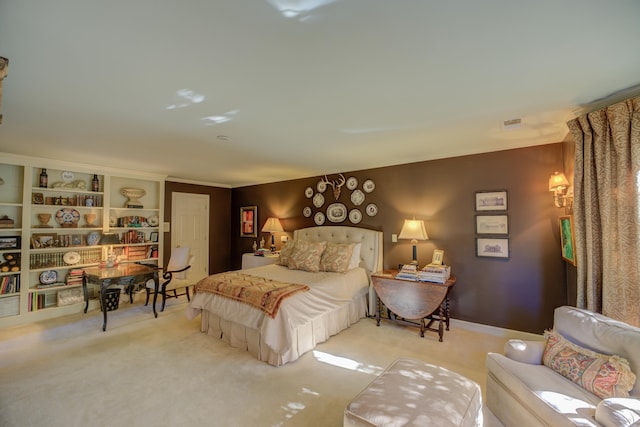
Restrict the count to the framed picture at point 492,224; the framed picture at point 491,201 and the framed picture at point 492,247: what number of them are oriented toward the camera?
3

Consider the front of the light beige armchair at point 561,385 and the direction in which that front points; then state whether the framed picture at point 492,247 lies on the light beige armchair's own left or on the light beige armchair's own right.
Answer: on the light beige armchair's own right

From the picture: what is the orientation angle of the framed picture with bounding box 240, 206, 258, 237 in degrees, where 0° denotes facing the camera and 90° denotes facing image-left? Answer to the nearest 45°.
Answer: approximately 45°

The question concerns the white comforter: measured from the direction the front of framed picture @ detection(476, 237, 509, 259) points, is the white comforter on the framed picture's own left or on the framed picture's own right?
on the framed picture's own right

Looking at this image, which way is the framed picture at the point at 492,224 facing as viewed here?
toward the camera

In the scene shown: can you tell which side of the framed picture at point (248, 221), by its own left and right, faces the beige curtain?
left

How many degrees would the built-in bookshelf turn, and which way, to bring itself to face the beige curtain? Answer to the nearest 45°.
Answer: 0° — it already faces it

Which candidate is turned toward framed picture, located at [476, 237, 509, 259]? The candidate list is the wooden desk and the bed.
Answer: the wooden desk

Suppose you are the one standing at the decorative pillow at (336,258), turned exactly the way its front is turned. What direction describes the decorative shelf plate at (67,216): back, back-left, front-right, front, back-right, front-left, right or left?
front-right

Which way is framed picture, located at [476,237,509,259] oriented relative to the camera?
toward the camera

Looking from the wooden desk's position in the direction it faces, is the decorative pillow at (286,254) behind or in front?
in front

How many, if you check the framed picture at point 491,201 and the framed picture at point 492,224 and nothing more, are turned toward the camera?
2

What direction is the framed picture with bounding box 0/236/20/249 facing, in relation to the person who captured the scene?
facing the viewer

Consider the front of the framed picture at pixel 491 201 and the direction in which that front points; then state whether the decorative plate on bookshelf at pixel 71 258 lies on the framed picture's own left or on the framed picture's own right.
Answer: on the framed picture's own right
